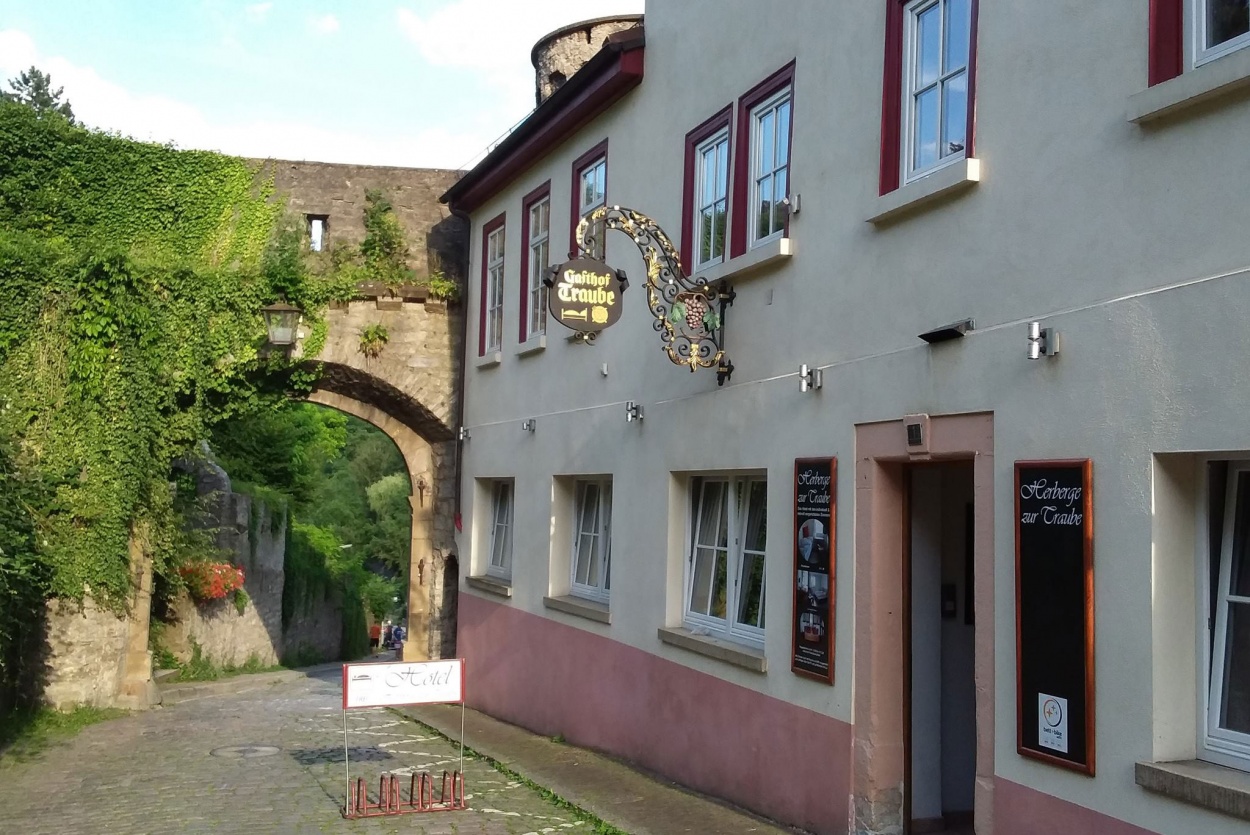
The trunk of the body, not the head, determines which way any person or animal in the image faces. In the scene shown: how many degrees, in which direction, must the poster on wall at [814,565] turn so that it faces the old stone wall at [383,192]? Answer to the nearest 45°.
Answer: approximately 90° to its right

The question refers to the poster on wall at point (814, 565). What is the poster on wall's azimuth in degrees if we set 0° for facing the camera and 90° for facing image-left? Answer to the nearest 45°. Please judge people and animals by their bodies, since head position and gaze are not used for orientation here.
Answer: approximately 45°

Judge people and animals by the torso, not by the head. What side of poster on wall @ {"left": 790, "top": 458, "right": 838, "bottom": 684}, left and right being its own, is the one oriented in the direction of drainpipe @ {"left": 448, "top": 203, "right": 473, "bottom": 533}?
right

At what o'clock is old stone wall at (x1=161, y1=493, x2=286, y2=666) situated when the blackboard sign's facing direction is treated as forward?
The old stone wall is roughly at 3 o'clock from the blackboard sign.

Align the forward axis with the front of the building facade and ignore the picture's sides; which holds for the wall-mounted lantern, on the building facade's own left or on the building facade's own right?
on the building facade's own right
